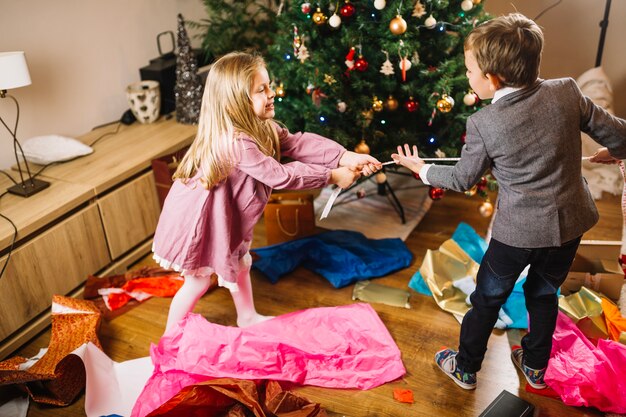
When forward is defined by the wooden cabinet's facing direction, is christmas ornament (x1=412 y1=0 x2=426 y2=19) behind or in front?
in front

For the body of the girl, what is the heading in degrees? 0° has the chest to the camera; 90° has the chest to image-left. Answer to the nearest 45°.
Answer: approximately 270°

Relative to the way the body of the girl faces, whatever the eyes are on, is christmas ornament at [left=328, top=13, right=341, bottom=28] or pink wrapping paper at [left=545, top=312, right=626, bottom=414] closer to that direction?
the pink wrapping paper

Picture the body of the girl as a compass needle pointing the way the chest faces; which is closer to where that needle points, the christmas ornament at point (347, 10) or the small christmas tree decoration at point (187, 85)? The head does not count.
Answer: the christmas ornament

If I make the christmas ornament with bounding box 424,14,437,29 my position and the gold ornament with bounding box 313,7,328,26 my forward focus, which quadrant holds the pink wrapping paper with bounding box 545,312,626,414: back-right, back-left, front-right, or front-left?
back-left

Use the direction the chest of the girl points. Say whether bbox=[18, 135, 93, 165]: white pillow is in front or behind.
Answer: behind

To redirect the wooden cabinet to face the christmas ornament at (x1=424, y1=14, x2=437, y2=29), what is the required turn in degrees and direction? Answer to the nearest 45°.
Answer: approximately 45° to its left

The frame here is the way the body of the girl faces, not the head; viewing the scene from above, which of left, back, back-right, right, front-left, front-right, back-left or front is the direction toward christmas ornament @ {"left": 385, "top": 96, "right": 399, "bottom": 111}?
front-left

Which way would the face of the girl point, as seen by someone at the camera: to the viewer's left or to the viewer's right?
to the viewer's right

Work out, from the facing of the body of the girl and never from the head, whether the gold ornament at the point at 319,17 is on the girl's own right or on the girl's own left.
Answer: on the girl's own left

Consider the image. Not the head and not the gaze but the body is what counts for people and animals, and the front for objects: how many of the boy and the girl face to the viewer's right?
1

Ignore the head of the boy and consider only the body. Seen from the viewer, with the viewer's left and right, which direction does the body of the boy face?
facing away from the viewer and to the left of the viewer
